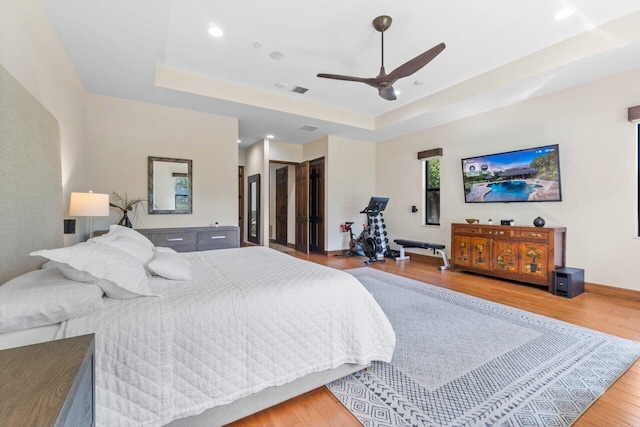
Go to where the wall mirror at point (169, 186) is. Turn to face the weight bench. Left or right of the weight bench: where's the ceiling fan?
right

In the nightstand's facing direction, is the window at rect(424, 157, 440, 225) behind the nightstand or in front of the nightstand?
in front

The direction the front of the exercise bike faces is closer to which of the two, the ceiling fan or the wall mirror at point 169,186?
the ceiling fan

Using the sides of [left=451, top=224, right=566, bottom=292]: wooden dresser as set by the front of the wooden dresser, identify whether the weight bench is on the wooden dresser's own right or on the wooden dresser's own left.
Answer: on the wooden dresser's own right

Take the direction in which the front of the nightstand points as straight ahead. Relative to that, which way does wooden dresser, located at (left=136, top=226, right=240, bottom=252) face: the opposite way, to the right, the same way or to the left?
to the right

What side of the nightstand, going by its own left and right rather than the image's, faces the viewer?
right

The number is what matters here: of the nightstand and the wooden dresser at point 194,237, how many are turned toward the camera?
1

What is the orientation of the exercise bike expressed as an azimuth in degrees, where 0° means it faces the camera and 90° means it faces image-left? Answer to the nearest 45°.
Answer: approximately 315°

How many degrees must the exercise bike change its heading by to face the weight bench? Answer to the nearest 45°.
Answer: approximately 45° to its left
